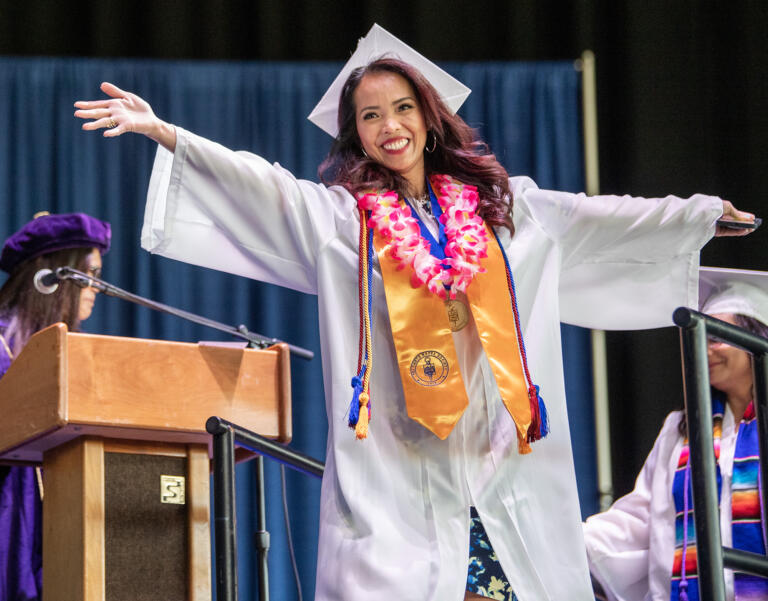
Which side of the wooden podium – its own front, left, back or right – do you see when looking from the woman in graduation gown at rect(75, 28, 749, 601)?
front

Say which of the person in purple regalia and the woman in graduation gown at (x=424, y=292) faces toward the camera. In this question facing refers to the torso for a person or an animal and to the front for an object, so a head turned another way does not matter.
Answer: the woman in graduation gown

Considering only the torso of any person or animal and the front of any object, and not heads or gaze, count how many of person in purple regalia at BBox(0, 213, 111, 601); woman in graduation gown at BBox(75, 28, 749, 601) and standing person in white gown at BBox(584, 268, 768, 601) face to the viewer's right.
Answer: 1

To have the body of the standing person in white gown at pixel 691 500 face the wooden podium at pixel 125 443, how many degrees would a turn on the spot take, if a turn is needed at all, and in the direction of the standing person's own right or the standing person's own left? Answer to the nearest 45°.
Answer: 0° — they already face it

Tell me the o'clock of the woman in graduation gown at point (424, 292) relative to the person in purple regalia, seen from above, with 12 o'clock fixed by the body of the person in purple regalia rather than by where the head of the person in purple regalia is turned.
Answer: The woman in graduation gown is roughly at 2 o'clock from the person in purple regalia.

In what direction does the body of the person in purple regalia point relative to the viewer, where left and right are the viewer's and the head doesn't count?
facing to the right of the viewer

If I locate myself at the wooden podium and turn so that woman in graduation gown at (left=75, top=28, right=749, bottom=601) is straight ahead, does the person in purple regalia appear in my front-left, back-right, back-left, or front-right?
back-left

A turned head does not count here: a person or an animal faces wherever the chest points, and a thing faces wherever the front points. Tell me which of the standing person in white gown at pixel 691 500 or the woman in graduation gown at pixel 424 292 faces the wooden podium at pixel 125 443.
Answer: the standing person in white gown

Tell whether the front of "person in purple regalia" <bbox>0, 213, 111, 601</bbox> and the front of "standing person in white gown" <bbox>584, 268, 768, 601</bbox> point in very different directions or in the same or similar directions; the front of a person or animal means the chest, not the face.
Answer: very different directions

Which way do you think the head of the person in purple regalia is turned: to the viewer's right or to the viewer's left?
to the viewer's right

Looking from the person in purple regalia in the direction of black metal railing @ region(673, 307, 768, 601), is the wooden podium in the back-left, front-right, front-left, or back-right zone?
front-right

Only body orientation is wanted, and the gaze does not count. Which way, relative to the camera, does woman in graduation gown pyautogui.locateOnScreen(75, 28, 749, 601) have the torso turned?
toward the camera

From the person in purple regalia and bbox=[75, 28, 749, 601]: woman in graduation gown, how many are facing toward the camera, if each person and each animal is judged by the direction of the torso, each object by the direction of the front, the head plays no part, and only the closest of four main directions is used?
1

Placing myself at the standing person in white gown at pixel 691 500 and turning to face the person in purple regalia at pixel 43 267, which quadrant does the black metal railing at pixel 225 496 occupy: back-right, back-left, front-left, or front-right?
front-left

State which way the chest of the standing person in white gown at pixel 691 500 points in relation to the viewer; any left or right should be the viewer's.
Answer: facing the viewer and to the left of the viewer
